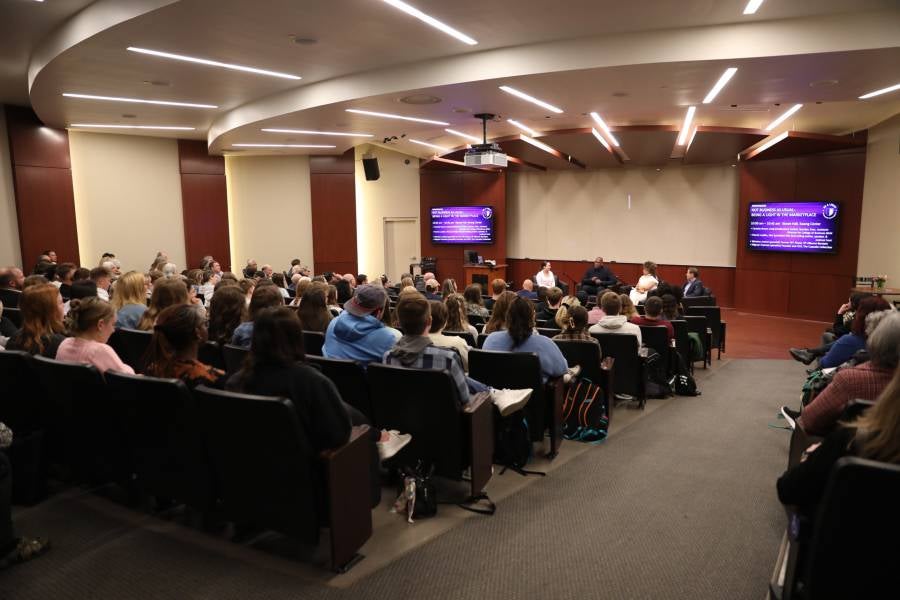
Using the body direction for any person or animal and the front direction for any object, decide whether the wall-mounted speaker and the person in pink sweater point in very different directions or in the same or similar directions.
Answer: very different directions

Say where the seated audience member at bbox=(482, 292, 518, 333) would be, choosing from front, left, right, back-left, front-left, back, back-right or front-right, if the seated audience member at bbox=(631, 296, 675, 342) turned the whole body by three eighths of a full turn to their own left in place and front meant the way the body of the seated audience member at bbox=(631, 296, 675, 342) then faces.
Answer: front

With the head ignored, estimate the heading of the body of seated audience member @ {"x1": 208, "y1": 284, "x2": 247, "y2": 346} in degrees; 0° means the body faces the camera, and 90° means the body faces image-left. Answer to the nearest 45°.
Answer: approximately 225°

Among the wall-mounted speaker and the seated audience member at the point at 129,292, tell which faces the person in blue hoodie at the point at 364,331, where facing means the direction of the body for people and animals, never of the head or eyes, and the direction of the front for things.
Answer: the wall-mounted speaker

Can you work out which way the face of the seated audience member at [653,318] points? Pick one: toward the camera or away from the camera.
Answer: away from the camera

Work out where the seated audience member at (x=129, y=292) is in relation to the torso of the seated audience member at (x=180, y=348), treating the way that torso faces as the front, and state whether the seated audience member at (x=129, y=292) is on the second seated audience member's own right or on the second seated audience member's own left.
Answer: on the second seated audience member's own left

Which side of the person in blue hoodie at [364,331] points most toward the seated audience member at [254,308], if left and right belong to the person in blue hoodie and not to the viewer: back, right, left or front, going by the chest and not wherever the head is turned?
left

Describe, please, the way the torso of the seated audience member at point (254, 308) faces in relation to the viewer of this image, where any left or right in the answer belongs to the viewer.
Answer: facing away from the viewer and to the right of the viewer

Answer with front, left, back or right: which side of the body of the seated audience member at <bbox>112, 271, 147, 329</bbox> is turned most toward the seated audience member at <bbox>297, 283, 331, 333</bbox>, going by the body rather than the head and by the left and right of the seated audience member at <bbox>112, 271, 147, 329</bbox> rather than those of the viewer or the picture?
right

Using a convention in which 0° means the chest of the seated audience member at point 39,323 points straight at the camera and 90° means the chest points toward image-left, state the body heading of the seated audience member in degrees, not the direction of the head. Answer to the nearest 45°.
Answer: approximately 225°

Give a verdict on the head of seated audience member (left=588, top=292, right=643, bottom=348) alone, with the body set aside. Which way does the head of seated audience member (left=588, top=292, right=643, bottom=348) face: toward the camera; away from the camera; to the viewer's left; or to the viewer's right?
away from the camera

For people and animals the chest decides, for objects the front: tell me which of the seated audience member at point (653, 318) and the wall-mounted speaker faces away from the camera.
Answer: the seated audience member

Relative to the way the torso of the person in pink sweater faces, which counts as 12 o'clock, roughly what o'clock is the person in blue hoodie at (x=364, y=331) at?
The person in blue hoodie is roughly at 2 o'clock from the person in pink sweater.

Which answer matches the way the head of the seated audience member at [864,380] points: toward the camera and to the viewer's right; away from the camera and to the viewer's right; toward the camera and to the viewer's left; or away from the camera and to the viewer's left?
away from the camera and to the viewer's left

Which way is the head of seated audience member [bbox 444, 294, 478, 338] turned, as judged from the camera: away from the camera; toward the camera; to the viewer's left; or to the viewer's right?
away from the camera
